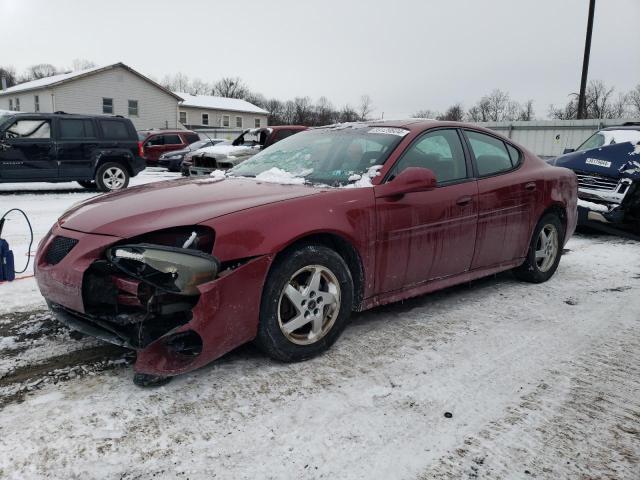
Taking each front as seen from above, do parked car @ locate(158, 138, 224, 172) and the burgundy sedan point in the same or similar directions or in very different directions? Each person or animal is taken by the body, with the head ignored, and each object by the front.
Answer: same or similar directions

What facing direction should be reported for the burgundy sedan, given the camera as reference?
facing the viewer and to the left of the viewer

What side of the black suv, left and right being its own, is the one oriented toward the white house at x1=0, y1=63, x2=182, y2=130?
right

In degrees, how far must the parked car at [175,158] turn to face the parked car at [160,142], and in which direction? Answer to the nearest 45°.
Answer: approximately 135° to its right

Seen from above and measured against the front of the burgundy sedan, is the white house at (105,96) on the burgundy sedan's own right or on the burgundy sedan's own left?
on the burgundy sedan's own right

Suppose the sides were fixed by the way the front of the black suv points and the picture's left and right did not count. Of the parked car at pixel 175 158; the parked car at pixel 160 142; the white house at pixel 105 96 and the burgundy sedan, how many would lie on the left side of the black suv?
1

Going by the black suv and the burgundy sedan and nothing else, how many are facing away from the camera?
0

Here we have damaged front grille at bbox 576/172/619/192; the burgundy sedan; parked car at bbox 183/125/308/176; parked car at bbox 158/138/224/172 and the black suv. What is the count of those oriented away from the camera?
0

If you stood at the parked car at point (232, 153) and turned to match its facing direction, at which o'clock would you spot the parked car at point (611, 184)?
the parked car at point (611, 184) is roughly at 9 o'clock from the parked car at point (232, 153).

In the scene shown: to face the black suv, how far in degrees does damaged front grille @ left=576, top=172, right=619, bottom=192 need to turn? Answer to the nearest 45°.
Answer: approximately 45° to its right

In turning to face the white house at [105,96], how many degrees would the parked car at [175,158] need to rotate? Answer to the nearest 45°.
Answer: approximately 135° to its right

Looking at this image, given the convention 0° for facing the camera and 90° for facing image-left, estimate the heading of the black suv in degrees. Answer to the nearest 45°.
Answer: approximately 90°
